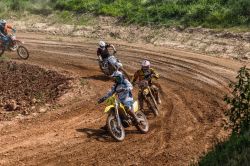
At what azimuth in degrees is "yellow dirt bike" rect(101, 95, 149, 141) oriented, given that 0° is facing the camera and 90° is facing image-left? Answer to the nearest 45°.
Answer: approximately 45°

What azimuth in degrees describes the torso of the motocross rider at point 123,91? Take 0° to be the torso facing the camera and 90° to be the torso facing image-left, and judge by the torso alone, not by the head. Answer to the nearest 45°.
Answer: approximately 45°

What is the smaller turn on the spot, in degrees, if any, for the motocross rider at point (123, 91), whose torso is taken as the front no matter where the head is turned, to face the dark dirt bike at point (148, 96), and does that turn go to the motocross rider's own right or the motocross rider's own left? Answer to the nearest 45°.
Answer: approximately 180°

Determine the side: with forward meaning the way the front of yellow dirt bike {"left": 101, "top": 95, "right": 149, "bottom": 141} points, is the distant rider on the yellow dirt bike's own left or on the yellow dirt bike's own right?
on the yellow dirt bike's own right

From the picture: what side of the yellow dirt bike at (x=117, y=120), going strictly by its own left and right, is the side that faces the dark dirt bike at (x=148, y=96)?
back

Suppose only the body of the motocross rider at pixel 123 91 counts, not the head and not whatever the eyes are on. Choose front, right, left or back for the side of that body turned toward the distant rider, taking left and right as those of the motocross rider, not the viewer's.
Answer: right
